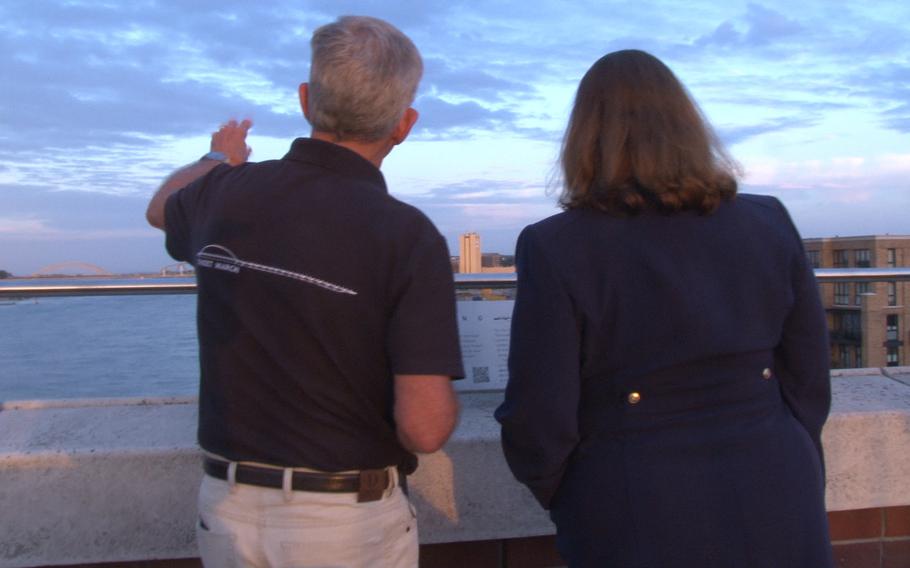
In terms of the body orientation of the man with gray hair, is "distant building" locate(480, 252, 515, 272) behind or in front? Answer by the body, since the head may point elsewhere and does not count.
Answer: in front

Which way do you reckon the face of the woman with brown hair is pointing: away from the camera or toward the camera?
away from the camera

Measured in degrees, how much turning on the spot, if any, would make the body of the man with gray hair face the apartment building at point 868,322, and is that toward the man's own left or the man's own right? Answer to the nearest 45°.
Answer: approximately 45° to the man's own right

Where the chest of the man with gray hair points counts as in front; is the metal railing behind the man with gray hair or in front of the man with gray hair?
in front

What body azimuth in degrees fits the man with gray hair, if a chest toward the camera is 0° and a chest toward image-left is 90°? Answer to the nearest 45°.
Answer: approximately 180°

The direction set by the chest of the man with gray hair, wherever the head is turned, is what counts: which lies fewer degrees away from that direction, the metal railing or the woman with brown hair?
the metal railing

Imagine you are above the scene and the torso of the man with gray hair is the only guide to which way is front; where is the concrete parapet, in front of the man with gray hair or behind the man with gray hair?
in front

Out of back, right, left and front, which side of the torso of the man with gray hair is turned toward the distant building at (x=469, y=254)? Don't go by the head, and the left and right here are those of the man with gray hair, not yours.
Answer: front

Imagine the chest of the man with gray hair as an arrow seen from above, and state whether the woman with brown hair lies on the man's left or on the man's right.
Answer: on the man's right

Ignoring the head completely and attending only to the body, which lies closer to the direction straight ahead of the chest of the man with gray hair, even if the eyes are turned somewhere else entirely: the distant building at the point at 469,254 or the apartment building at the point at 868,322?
the distant building
